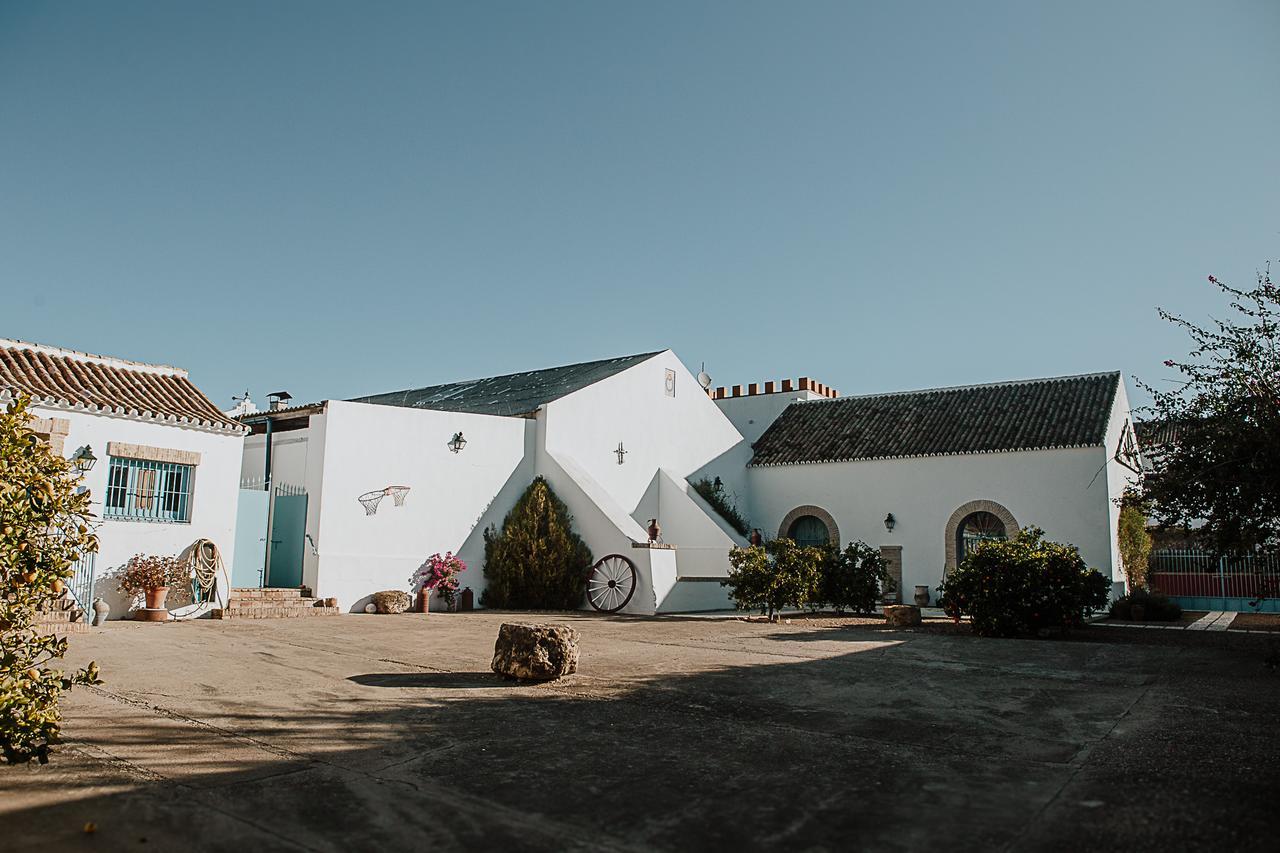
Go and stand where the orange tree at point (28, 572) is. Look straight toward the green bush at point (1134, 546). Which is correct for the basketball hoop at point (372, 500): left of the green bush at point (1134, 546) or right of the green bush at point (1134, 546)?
left

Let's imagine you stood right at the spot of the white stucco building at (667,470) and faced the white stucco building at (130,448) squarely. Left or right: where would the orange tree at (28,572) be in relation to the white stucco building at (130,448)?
left

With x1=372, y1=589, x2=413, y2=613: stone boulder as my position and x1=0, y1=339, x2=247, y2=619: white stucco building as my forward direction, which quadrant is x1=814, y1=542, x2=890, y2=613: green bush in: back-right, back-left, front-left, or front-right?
back-left

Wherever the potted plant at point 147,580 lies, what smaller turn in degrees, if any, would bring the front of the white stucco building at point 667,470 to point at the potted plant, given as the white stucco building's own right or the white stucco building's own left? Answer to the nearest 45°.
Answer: approximately 45° to the white stucco building's own right

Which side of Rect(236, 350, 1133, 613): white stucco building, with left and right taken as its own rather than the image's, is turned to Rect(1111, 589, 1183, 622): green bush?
left

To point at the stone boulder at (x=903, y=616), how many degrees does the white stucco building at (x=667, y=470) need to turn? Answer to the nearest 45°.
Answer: approximately 45° to its left

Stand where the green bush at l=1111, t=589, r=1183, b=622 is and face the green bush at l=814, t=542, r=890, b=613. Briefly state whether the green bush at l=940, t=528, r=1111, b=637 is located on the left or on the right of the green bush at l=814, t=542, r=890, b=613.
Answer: left

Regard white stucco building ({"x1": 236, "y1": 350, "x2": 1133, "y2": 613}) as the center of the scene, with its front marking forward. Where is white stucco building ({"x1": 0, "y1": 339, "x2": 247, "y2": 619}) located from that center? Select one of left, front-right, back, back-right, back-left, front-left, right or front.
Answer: front-right

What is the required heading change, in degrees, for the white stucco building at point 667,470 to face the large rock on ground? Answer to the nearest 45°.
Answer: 0° — it already faces it

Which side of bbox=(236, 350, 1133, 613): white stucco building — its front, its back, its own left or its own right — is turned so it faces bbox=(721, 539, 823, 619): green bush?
front

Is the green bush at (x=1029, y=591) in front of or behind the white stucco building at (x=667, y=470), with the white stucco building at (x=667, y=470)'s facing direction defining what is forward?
in front

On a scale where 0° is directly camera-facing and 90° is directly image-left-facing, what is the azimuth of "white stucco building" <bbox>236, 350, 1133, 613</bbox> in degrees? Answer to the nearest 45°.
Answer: approximately 0°

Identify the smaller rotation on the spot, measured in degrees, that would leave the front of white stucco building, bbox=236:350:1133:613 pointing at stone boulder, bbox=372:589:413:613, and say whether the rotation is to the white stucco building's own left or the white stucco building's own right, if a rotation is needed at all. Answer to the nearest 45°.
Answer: approximately 45° to the white stucco building's own right

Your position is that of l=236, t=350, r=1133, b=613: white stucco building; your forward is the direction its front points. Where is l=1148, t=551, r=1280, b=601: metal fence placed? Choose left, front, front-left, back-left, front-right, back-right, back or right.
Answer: left

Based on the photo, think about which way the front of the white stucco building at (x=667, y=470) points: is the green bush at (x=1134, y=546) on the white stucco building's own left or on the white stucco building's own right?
on the white stucco building's own left

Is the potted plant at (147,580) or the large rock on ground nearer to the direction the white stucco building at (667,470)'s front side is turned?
the large rock on ground

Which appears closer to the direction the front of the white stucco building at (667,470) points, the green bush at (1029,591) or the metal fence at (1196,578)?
the green bush
